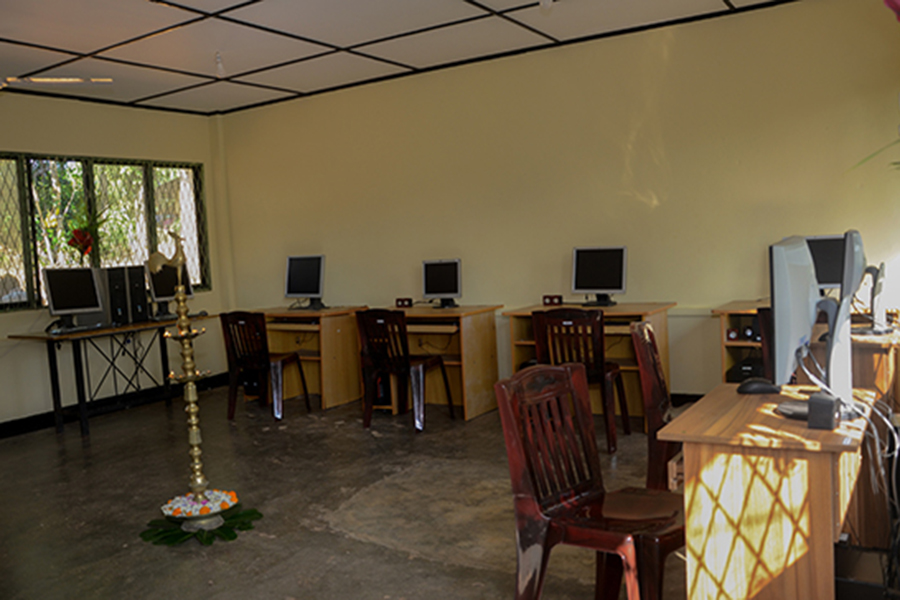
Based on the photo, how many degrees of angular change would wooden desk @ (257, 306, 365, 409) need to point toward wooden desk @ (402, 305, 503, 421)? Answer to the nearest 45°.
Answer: approximately 90° to its left

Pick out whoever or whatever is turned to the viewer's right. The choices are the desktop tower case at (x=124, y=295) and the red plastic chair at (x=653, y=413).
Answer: the red plastic chair

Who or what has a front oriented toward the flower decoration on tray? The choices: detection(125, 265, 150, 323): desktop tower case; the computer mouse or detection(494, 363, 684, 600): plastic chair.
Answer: the desktop tower case

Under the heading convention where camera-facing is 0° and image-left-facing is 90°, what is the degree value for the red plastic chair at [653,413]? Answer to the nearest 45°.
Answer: approximately 270°

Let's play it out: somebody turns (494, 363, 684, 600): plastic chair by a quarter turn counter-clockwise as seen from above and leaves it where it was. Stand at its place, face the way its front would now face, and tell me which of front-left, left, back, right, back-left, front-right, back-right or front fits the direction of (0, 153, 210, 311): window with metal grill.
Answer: left

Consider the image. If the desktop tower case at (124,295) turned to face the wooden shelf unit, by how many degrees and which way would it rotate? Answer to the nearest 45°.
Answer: approximately 45° to its left

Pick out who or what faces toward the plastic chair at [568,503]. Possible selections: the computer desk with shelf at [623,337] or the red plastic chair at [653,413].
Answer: the computer desk with shelf

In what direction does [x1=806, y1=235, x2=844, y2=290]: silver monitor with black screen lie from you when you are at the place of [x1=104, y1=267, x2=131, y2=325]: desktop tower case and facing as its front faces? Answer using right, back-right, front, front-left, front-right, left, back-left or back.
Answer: front-left

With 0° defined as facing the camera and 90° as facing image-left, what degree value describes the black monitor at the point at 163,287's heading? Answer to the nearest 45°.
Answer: approximately 0°

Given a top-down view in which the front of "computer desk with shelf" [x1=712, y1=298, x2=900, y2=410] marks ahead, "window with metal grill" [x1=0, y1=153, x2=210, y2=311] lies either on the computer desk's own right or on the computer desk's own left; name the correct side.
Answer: on the computer desk's own right
